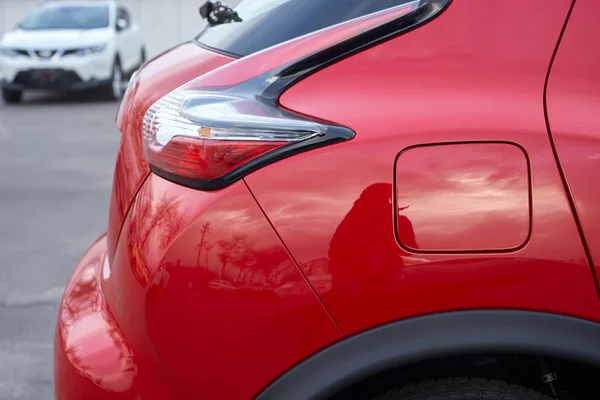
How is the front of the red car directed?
to the viewer's right

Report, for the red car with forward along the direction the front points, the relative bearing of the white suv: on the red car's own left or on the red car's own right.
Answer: on the red car's own left
